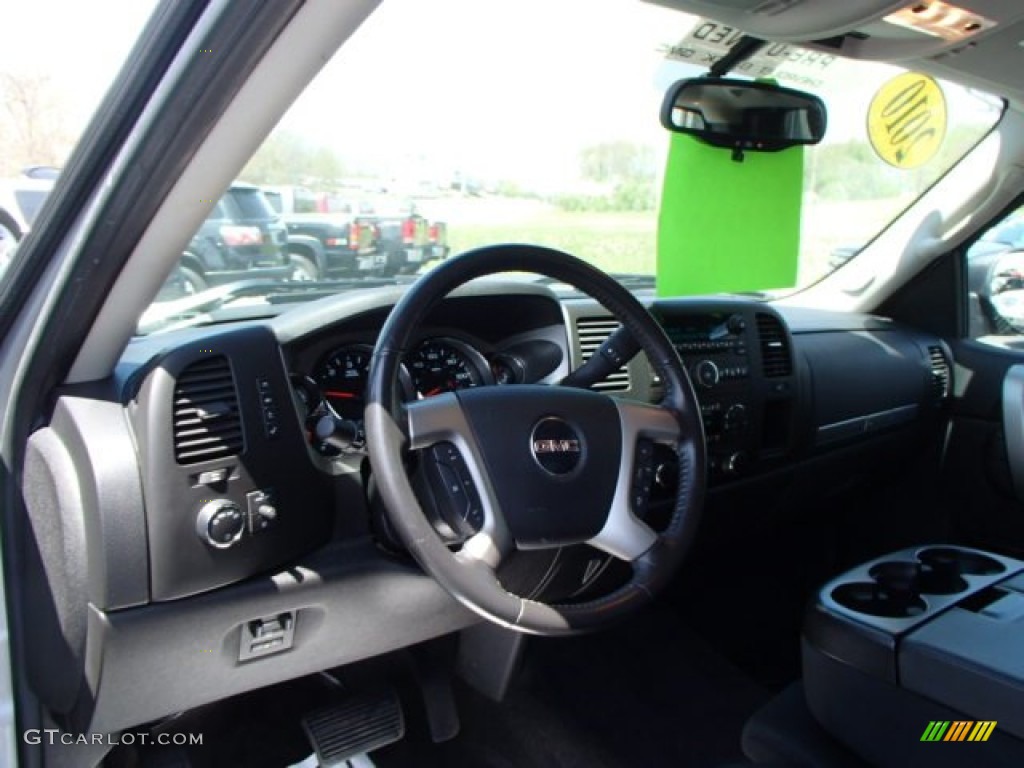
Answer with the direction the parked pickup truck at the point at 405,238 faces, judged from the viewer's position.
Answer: facing away from the viewer and to the left of the viewer

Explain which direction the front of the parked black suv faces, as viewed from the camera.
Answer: facing away from the viewer and to the left of the viewer

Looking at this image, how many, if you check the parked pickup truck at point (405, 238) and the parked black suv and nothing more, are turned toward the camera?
0
